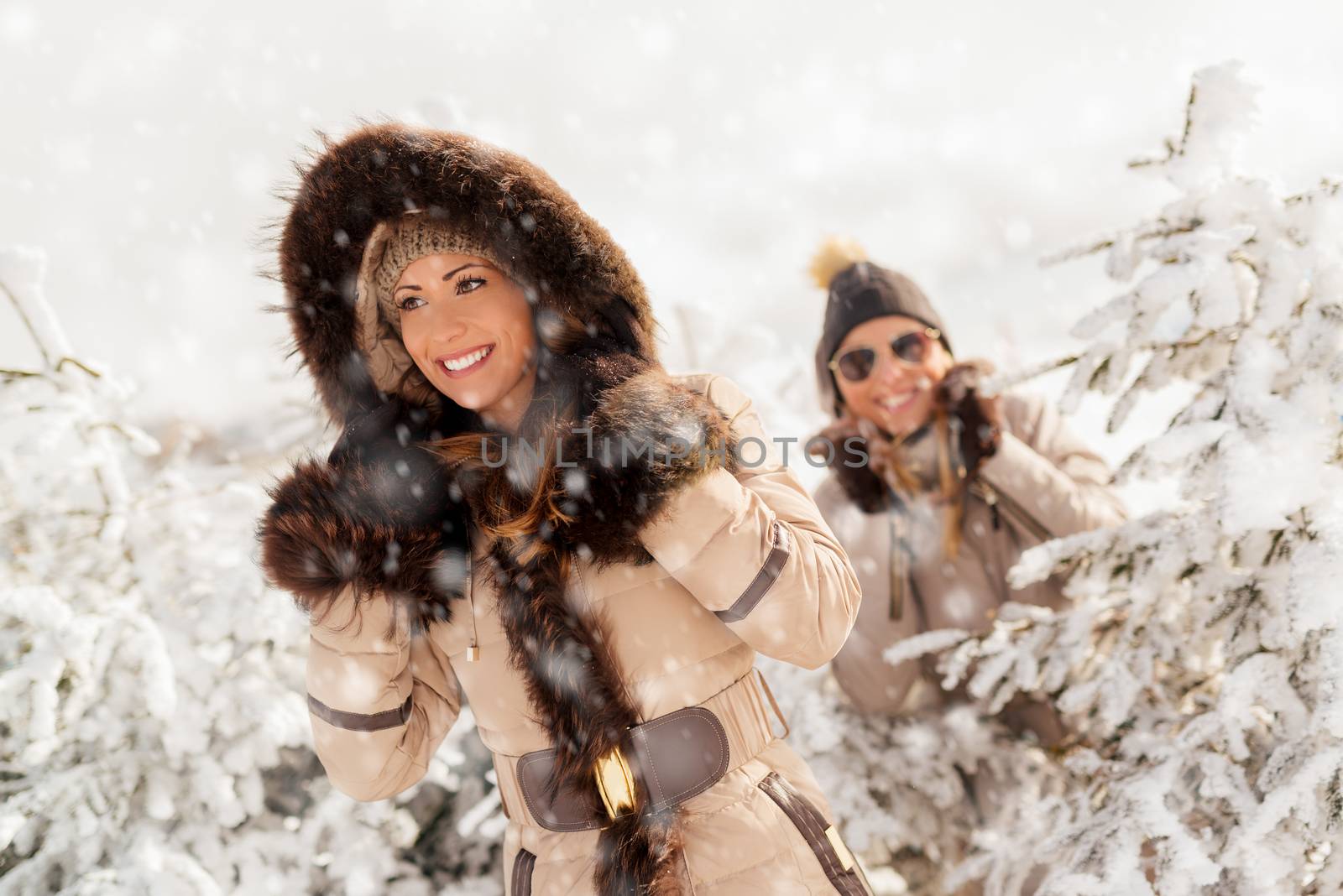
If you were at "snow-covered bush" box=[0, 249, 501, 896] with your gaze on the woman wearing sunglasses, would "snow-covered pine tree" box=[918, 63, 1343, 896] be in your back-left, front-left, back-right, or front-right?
front-right

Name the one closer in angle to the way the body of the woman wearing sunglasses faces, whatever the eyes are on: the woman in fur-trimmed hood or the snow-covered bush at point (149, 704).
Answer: the woman in fur-trimmed hood

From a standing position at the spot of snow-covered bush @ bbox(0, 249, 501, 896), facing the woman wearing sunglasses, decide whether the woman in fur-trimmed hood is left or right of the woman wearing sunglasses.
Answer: right

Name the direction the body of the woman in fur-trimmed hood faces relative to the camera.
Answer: toward the camera

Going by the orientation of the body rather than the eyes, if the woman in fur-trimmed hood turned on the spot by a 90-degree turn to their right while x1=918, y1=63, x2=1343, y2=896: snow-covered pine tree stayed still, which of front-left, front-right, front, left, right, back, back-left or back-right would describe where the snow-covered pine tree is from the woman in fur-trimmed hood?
back

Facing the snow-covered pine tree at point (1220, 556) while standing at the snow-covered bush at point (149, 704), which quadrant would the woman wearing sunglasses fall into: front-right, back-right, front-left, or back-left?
front-left

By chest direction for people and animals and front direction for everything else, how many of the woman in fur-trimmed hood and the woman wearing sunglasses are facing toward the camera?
2

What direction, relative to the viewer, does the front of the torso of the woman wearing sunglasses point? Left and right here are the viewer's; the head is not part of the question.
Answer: facing the viewer

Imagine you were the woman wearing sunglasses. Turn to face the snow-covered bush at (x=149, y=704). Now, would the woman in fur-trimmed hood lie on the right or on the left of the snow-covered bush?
left

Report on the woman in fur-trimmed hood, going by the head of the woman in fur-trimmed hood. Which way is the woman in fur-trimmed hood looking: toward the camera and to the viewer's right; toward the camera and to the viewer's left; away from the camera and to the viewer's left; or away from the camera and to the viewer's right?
toward the camera and to the viewer's left

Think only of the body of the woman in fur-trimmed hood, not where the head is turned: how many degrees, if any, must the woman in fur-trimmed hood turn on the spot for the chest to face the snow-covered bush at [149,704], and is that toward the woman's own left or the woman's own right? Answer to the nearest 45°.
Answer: approximately 135° to the woman's own right

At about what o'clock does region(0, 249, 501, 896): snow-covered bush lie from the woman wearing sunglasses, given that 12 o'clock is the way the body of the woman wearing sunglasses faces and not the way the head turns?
The snow-covered bush is roughly at 2 o'clock from the woman wearing sunglasses.

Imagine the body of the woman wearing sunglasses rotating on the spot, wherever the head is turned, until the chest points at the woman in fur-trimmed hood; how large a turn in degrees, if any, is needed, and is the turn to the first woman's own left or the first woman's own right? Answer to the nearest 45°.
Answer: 0° — they already face them

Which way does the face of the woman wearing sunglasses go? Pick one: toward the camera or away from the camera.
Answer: toward the camera
